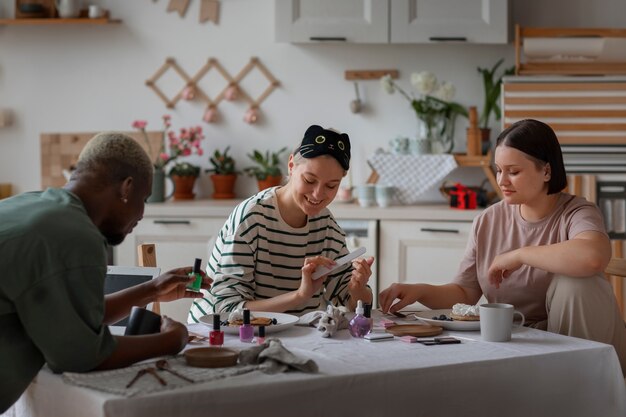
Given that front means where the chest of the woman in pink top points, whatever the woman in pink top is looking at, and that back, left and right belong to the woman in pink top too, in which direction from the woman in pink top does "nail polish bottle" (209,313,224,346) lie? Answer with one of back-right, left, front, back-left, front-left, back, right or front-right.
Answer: front

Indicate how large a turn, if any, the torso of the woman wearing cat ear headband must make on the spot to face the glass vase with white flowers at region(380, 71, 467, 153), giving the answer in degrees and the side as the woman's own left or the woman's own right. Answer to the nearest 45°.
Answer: approximately 135° to the woman's own left

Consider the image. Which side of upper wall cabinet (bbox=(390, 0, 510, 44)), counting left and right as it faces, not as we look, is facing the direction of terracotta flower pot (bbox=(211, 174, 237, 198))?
right

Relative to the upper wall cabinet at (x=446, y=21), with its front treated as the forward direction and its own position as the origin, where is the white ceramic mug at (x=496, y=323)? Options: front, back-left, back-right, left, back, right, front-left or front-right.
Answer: front

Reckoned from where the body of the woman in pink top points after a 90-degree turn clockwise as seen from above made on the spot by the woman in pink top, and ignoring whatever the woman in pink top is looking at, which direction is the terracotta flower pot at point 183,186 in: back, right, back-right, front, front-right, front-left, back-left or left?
front

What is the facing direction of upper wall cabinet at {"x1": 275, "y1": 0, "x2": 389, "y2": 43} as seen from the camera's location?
facing the viewer

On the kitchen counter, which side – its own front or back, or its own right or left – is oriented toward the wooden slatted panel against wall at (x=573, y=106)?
left

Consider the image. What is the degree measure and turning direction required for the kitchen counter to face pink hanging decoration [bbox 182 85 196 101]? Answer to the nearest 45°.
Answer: approximately 135° to its right

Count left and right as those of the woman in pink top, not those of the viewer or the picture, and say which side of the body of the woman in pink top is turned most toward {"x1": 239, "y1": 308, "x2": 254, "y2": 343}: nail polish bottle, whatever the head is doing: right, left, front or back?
front

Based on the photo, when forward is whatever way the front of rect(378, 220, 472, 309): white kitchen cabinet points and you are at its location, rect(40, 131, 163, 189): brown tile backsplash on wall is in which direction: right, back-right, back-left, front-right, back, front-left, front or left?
right

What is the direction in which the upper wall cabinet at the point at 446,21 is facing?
toward the camera

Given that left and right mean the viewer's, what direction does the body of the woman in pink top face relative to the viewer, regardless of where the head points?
facing the viewer and to the left of the viewer

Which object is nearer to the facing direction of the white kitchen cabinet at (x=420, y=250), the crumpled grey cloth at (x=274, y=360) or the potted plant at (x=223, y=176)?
the crumpled grey cloth

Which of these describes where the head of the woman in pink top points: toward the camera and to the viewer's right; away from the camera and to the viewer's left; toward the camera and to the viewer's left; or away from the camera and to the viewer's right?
toward the camera and to the viewer's left

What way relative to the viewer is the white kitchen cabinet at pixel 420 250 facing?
toward the camera

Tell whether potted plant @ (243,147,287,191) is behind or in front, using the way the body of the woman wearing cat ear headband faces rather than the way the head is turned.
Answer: behind

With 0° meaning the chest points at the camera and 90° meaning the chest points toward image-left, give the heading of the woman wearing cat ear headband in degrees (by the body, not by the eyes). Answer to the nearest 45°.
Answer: approximately 315°

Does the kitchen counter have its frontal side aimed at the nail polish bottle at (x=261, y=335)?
yes
